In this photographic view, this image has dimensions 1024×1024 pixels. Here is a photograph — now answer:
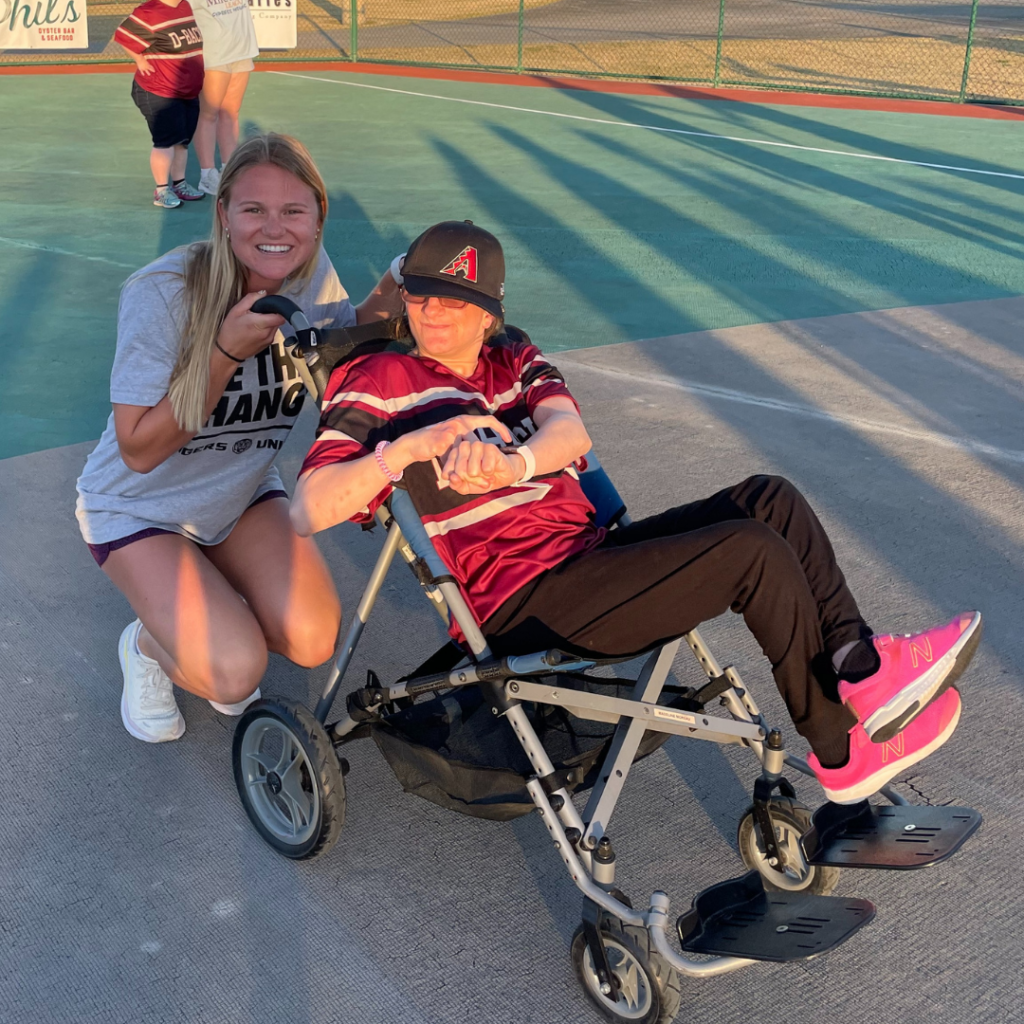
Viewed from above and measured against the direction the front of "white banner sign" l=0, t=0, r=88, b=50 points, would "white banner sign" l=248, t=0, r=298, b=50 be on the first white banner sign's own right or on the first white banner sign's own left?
on the first white banner sign's own left

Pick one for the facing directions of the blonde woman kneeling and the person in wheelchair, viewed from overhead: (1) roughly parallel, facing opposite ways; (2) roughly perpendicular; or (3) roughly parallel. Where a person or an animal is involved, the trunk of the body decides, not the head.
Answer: roughly parallel

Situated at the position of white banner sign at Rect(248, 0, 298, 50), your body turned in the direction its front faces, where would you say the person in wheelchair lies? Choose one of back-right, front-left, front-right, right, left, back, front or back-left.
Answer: front

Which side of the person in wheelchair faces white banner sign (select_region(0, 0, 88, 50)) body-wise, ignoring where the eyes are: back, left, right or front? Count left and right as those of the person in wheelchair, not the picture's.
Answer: back

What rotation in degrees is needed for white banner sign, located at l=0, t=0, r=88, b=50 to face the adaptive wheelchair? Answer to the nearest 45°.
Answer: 0° — it already faces it

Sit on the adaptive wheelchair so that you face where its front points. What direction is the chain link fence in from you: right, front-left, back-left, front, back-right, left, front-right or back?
back-left

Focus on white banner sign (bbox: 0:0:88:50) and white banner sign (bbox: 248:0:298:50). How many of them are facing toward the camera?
2

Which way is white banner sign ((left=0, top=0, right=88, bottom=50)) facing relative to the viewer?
toward the camera

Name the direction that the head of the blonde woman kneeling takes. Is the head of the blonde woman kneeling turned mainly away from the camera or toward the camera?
toward the camera

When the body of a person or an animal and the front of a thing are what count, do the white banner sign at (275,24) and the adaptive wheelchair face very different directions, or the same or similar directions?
same or similar directions
